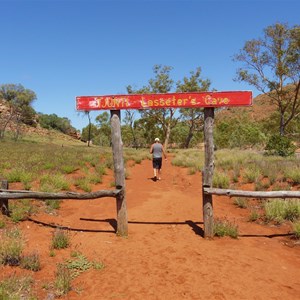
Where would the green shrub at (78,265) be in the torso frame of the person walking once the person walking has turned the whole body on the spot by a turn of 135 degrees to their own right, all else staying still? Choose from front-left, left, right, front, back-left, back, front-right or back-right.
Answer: front-right

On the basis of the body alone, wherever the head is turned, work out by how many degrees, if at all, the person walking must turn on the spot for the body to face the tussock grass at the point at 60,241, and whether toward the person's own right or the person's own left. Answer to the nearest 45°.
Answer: approximately 180°

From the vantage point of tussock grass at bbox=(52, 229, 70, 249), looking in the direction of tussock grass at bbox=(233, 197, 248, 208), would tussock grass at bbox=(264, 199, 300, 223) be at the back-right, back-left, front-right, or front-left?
front-right

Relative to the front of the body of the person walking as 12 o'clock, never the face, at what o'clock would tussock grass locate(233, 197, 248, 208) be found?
The tussock grass is roughly at 5 o'clock from the person walking.

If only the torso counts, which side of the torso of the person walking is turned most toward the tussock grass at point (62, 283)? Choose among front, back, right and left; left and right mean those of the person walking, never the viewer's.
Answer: back

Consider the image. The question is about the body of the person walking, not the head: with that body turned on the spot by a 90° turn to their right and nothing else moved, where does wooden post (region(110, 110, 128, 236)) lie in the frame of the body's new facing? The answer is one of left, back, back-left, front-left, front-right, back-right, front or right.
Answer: right

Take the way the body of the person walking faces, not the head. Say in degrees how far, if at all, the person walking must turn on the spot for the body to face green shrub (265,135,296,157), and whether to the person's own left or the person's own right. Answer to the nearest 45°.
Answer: approximately 45° to the person's own right

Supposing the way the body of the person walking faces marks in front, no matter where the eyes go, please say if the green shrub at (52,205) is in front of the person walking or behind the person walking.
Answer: behind

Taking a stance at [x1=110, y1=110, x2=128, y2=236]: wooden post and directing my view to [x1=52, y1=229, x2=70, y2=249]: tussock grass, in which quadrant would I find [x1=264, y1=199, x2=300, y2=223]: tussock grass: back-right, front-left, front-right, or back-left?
back-left

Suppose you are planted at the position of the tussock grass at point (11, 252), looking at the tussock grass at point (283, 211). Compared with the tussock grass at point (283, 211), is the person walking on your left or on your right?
left

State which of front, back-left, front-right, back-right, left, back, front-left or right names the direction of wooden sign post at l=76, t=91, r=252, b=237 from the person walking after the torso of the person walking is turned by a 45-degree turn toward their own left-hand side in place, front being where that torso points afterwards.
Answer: back-left

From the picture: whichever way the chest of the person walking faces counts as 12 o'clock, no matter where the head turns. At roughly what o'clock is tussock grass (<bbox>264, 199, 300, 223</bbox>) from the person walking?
The tussock grass is roughly at 5 o'clock from the person walking.

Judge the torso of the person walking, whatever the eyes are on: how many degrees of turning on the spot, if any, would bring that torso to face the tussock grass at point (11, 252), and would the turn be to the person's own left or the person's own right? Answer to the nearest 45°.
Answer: approximately 180°

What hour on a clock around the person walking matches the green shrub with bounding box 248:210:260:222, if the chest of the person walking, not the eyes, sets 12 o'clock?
The green shrub is roughly at 5 o'clock from the person walking.

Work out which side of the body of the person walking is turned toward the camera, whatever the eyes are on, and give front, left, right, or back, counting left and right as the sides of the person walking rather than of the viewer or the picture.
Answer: back
